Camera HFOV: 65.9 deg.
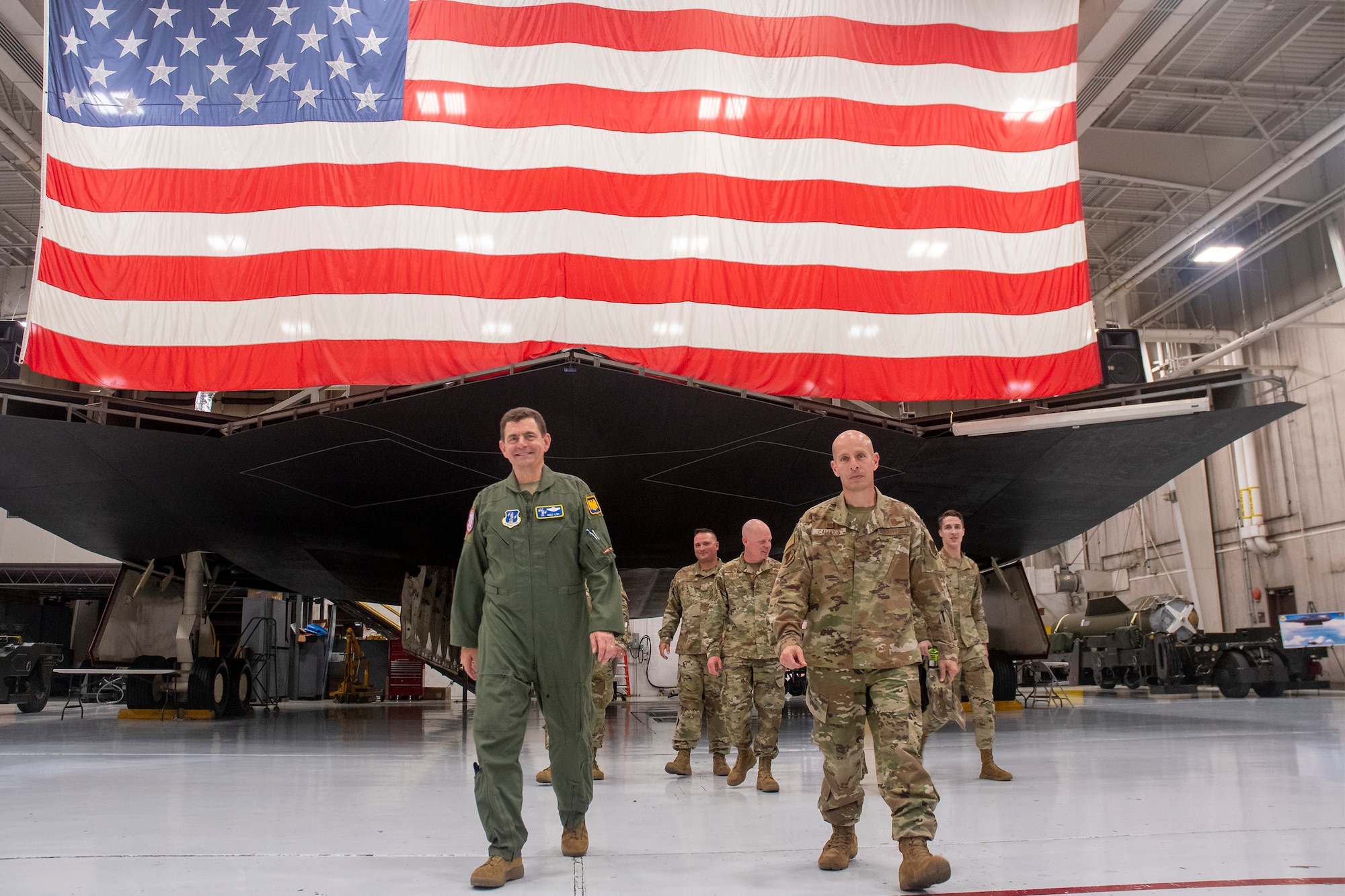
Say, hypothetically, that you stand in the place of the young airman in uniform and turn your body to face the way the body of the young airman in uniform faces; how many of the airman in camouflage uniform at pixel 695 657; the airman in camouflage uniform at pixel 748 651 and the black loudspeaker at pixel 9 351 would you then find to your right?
3

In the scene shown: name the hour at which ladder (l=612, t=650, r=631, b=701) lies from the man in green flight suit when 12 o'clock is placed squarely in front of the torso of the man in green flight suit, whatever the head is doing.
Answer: The ladder is roughly at 6 o'clock from the man in green flight suit.

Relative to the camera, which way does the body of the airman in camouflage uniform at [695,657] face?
toward the camera

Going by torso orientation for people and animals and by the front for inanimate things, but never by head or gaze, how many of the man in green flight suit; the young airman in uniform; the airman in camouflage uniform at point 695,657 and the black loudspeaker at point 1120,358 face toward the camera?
4

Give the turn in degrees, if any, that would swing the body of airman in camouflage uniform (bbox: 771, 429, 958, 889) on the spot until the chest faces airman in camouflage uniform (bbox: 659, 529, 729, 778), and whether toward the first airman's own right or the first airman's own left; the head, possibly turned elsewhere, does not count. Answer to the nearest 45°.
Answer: approximately 180°

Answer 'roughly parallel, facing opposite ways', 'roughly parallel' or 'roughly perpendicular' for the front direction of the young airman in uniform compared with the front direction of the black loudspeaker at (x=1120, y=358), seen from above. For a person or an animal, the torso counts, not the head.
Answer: roughly parallel

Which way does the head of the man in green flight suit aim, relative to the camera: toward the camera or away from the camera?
toward the camera

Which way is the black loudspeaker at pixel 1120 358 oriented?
toward the camera

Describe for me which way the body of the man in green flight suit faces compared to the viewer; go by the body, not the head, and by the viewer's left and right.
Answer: facing the viewer

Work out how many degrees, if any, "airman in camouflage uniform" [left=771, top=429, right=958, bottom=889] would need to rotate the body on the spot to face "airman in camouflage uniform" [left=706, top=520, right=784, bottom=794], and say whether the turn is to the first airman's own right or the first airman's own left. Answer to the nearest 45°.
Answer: approximately 180°

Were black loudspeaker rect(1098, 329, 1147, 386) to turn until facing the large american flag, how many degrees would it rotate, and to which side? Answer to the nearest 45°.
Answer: approximately 45° to its right

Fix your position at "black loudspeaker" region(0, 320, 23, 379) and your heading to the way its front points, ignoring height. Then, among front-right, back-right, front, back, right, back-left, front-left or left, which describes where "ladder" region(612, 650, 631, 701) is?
back-left

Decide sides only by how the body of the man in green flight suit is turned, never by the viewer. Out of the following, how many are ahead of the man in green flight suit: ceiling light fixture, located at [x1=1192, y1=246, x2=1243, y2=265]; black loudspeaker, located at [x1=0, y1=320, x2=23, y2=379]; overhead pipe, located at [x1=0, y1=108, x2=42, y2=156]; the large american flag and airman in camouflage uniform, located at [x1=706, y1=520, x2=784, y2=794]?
0

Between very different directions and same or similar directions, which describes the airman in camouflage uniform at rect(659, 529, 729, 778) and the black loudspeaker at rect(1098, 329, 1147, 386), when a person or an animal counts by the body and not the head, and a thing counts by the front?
same or similar directions

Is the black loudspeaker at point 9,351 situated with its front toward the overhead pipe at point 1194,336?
no

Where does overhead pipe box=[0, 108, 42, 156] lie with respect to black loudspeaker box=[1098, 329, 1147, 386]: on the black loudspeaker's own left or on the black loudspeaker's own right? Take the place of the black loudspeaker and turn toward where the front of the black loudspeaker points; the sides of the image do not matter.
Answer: on the black loudspeaker's own right

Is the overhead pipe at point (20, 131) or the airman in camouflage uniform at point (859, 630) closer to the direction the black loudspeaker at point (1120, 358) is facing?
the airman in camouflage uniform

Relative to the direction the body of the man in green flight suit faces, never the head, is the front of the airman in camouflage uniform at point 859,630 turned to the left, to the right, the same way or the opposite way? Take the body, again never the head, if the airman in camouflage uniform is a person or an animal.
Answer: the same way
